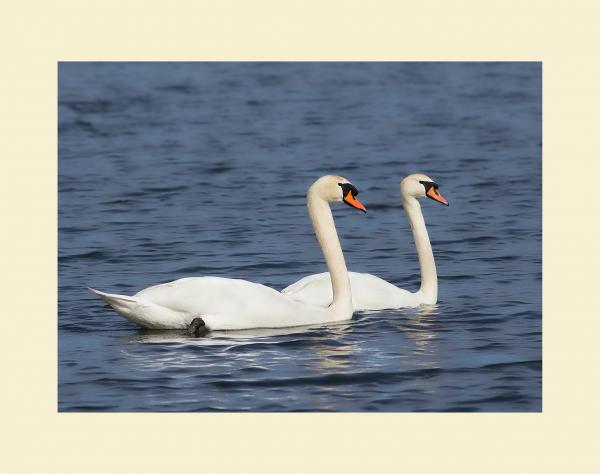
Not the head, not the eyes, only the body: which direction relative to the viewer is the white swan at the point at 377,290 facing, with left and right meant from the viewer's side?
facing to the right of the viewer

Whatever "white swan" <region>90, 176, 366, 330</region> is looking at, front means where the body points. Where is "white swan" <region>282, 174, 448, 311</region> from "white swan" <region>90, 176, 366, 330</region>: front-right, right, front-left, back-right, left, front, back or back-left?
front-left

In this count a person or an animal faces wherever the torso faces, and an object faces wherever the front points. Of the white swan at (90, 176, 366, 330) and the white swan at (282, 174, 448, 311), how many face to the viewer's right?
2

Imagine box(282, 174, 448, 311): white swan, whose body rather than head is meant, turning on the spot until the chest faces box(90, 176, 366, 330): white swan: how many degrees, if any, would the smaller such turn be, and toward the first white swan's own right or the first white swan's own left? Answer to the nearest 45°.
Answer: approximately 135° to the first white swan's own right

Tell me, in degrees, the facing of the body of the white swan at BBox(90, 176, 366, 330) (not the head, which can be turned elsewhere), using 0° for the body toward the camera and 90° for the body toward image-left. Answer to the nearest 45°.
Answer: approximately 270°
